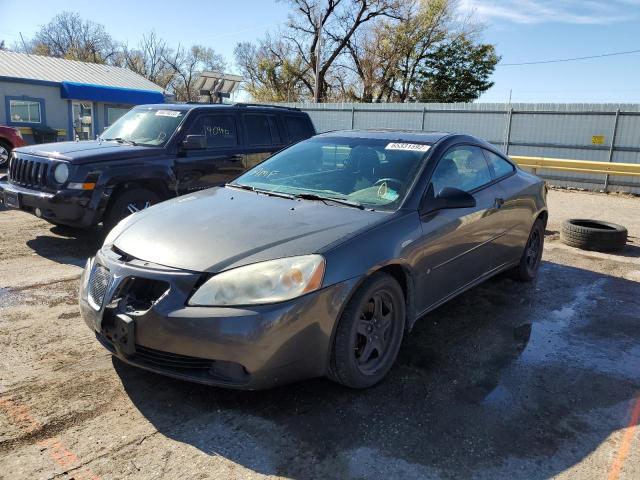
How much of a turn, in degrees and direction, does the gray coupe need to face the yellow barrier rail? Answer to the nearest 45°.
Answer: approximately 180°

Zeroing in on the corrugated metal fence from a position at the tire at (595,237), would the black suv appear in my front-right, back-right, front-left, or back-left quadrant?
front-left

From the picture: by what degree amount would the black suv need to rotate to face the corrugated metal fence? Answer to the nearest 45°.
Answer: approximately 180°

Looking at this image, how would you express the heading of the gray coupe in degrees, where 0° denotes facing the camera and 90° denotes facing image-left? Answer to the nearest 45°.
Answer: approximately 45°

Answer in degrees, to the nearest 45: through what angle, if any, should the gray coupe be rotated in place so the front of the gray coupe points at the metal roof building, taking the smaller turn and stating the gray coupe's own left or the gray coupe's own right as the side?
approximately 90° to the gray coupe's own right

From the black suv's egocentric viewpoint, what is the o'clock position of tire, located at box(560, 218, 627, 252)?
The tire is roughly at 8 o'clock from the black suv.

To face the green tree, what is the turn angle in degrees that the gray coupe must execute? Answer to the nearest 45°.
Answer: approximately 135° to its right

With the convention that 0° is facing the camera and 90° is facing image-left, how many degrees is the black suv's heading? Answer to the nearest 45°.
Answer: approximately 45°

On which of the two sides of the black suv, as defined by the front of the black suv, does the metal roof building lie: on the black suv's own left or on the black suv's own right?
on the black suv's own right

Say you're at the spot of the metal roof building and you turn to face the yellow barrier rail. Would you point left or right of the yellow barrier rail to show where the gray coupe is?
right

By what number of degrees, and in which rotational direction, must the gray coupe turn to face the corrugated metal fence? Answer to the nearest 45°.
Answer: approximately 180°

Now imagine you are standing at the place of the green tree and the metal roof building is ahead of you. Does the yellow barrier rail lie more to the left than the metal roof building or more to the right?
left

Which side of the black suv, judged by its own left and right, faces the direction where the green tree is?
back
